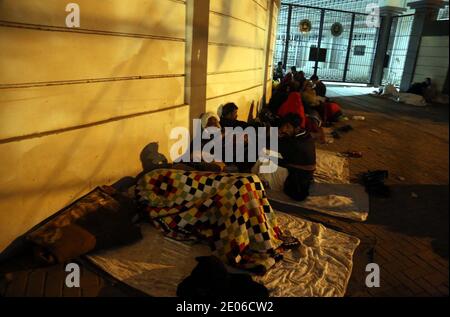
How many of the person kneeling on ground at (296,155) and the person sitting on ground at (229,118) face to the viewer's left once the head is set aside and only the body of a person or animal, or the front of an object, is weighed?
1

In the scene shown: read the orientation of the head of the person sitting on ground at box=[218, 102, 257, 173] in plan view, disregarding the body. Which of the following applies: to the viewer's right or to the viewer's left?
to the viewer's right

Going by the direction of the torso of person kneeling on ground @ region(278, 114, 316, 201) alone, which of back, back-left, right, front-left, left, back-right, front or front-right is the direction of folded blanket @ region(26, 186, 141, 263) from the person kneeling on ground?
front-left

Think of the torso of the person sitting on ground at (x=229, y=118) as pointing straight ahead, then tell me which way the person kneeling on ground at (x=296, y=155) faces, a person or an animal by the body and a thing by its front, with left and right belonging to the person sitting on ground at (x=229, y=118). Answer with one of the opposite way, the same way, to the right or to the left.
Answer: the opposite way

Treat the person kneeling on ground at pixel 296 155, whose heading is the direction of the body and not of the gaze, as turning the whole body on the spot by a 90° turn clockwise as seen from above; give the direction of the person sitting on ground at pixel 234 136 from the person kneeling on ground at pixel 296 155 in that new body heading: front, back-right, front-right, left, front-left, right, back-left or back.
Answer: front-left

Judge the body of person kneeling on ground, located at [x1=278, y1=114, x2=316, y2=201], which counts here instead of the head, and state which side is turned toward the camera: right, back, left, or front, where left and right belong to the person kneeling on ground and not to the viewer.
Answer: left

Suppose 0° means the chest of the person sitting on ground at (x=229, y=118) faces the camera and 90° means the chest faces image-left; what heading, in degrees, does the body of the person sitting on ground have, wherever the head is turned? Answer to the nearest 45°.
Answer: approximately 270°

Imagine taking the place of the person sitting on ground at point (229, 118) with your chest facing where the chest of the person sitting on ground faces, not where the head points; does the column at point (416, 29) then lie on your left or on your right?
on your left

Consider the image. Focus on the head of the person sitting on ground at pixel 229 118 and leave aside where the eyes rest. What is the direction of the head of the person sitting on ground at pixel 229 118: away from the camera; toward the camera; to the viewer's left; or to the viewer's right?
to the viewer's right

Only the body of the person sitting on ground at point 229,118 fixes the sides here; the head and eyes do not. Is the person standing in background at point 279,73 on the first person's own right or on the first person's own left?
on the first person's own left

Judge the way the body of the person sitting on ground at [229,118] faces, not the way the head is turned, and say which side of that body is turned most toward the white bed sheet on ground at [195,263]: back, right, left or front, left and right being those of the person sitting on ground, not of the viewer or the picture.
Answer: right
